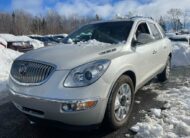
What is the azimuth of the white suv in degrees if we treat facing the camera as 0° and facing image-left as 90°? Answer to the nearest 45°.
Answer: approximately 45°

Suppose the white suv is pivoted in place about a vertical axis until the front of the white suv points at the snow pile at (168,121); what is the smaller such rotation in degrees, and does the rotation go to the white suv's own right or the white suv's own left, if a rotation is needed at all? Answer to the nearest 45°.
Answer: approximately 135° to the white suv's own left

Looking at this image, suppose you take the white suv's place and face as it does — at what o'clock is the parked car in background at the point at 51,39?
The parked car in background is roughly at 4 o'clock from the white suv.

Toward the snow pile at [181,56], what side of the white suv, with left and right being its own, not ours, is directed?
back

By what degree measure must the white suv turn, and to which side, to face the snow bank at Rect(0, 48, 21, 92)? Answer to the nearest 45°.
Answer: approximately 90° to its right

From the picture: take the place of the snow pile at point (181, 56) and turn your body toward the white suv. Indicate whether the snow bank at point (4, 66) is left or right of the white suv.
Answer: right
